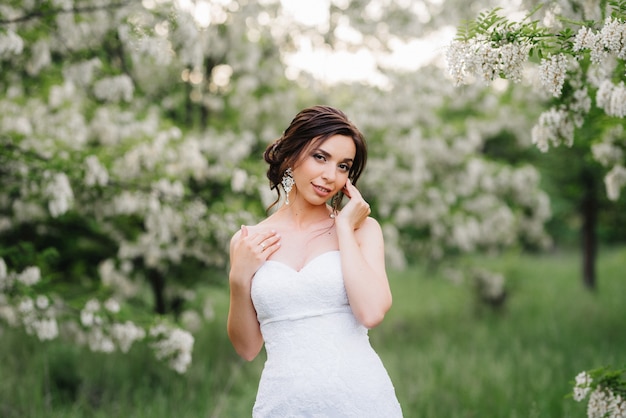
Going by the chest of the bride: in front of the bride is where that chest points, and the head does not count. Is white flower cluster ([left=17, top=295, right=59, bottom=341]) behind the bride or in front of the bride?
behind

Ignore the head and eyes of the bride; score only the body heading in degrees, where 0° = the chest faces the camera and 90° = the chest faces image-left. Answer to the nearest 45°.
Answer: approximately 0°

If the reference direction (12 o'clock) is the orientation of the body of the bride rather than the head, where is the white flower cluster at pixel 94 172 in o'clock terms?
The white flower cluster is roughly at 5 o'clock from the bride.

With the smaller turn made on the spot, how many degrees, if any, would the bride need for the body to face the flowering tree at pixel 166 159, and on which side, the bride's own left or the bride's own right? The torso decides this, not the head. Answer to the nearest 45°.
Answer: approximately 180°

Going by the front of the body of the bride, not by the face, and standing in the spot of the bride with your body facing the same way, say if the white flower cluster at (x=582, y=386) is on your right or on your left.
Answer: on your left
